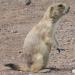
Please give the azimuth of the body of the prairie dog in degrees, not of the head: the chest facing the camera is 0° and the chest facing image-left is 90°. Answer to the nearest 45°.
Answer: approximately 270°
